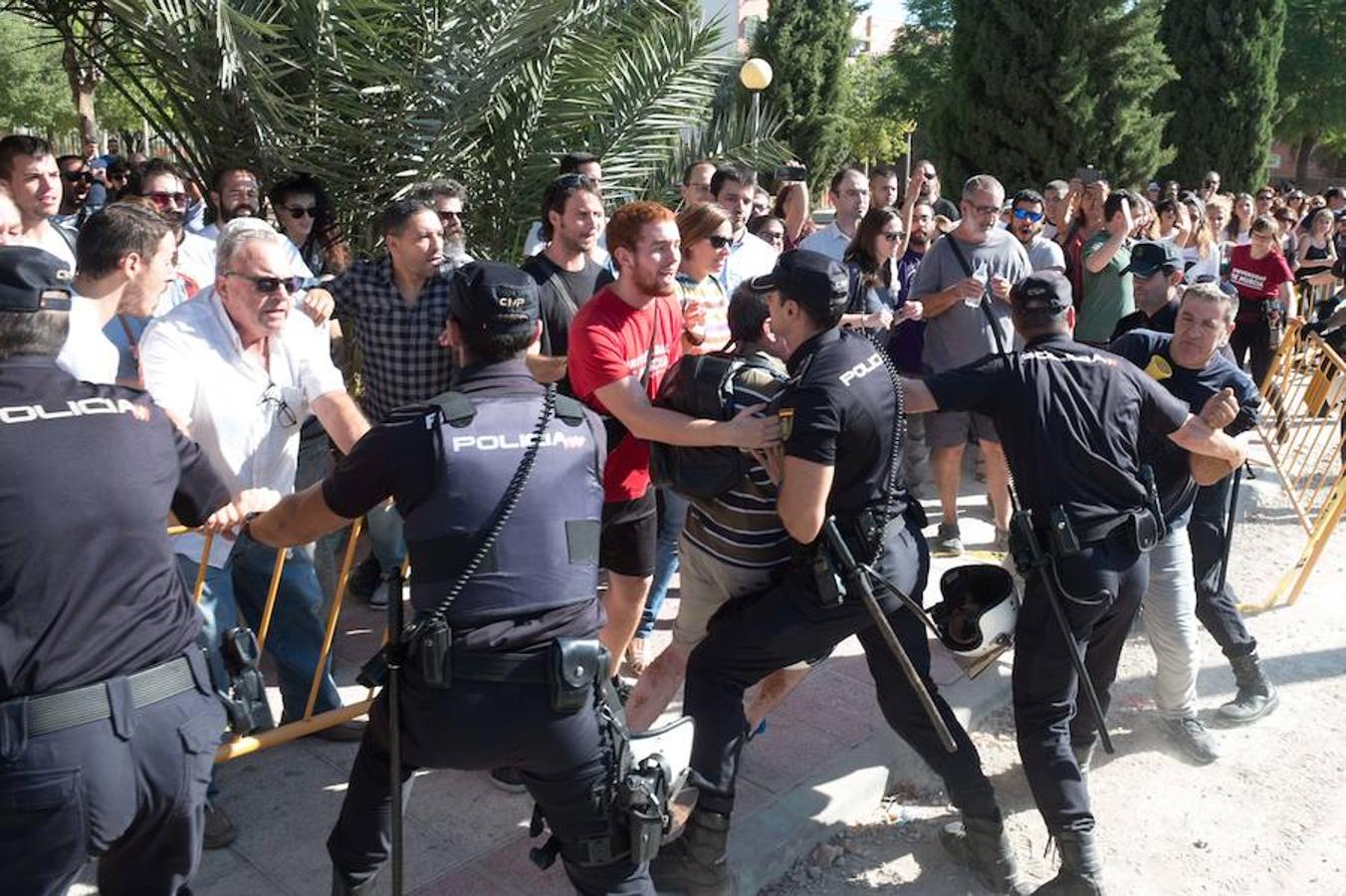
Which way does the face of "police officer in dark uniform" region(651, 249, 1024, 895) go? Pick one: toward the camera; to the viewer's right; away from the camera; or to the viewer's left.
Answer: to the viewer's left

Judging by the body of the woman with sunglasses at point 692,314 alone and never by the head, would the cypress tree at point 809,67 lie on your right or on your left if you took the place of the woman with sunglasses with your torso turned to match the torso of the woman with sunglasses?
on your left

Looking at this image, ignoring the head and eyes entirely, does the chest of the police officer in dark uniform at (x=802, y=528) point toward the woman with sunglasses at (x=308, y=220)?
yes

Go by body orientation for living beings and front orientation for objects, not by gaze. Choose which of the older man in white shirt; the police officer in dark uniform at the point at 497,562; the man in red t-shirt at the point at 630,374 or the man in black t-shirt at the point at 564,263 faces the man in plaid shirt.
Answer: the police officer in dark uniform

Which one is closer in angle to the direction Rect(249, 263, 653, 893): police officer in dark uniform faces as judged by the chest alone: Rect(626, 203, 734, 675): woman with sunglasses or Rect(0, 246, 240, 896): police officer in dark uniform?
the woman with sunglasses

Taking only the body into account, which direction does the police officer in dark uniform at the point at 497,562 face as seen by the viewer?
away from the camera

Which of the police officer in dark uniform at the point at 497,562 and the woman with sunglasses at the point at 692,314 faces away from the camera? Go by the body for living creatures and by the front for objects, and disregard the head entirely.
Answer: the police officer in dark uniform

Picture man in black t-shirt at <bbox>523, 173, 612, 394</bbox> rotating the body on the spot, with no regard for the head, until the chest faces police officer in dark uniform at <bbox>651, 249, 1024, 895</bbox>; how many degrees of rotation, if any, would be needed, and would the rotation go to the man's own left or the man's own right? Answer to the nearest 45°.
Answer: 0° — they already face them

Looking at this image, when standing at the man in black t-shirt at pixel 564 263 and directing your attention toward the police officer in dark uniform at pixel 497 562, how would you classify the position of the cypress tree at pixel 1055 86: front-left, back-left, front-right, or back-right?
back-left

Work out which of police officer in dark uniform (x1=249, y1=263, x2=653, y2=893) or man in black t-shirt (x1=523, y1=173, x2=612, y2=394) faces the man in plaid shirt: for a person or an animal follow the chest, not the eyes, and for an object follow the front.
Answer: the police officer in dark uniform

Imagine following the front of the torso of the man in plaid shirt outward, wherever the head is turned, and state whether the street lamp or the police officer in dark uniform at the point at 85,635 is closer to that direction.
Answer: the police officer in dark uniform

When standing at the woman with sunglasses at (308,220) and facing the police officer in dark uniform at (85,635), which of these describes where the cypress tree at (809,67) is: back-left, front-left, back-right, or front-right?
back-left
